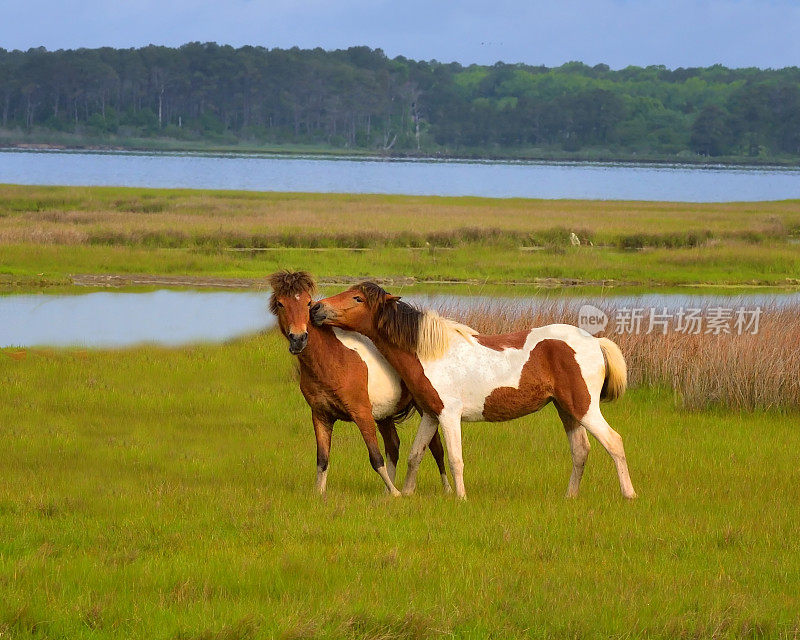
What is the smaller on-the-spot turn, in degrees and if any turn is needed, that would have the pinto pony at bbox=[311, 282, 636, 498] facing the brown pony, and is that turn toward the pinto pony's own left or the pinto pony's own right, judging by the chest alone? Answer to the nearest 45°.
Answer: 0° — it already faces it

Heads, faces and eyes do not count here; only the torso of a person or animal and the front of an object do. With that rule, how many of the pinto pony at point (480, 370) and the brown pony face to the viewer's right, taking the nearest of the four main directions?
0

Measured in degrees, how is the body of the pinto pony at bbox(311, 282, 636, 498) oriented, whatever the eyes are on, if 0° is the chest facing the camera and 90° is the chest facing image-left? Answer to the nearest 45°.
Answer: approximately 90°

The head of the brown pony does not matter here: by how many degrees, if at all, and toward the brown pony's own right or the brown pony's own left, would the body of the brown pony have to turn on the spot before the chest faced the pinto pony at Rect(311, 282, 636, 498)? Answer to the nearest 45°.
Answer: approximately 135° to the brown pony's own left
